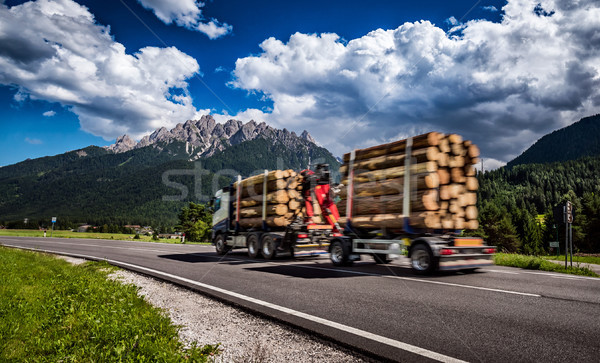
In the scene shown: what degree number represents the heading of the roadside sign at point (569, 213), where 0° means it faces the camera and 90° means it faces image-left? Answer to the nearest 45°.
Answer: approximately 0°

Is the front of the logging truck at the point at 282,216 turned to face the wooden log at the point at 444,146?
no

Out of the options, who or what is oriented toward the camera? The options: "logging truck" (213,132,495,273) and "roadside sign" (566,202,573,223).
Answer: the roadside sign

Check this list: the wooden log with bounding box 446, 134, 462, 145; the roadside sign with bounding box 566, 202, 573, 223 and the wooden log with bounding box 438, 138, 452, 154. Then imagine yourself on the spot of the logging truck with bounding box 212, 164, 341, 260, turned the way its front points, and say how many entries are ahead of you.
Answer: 0

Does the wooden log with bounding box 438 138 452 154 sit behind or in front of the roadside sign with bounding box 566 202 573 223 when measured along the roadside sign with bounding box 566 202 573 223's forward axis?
in front

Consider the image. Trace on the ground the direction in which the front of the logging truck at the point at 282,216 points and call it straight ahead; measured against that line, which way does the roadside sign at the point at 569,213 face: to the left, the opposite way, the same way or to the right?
to the left

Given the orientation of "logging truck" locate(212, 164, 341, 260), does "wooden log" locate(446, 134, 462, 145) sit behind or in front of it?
behind

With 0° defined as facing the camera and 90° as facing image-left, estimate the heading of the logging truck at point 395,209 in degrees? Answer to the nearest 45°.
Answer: approximately 135°
